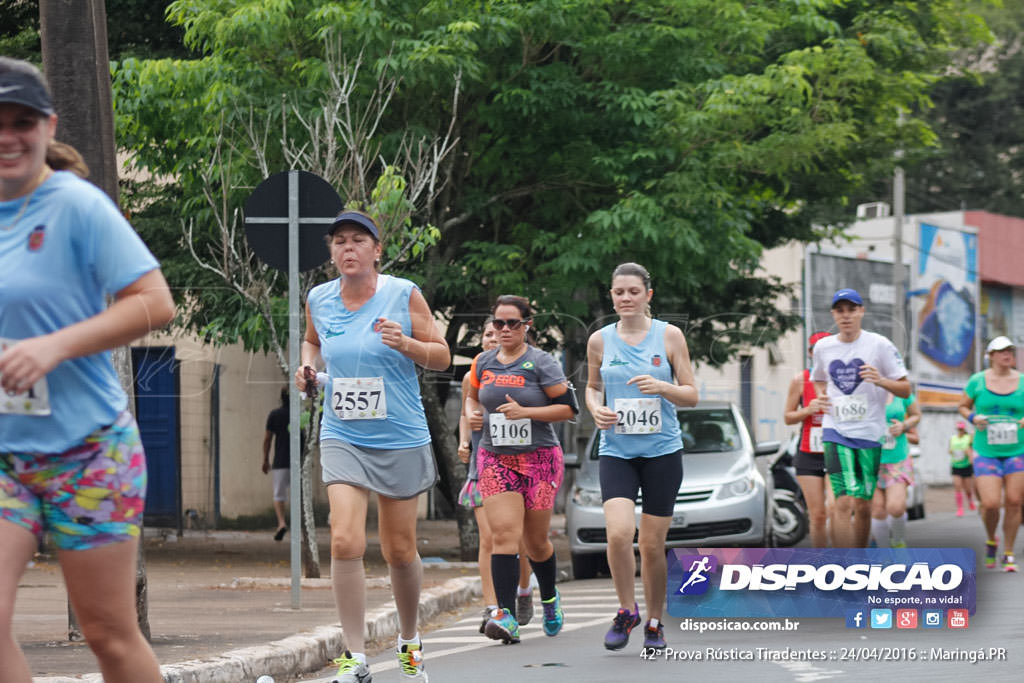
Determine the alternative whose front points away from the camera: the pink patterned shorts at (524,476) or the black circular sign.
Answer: the black circular sign

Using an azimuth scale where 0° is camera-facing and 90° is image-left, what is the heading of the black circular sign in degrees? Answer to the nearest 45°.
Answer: approximately 180°

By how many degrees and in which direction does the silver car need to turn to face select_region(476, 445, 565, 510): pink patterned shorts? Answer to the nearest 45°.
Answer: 0° — it already faces it

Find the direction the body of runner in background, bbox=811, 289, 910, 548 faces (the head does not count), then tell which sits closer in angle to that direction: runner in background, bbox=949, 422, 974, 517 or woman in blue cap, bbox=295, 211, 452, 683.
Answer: the woman in blue cap

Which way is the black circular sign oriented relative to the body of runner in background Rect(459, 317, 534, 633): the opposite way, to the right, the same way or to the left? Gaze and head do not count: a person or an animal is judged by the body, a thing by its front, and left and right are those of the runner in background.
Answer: the opposite way

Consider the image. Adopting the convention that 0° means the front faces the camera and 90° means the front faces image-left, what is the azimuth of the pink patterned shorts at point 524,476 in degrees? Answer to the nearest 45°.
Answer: approximately 0°

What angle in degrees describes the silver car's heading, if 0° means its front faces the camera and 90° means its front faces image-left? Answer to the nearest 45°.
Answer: approximately 0°

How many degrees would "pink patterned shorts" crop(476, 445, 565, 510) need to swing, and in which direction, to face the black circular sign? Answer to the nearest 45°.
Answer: approximately 135° to its right
